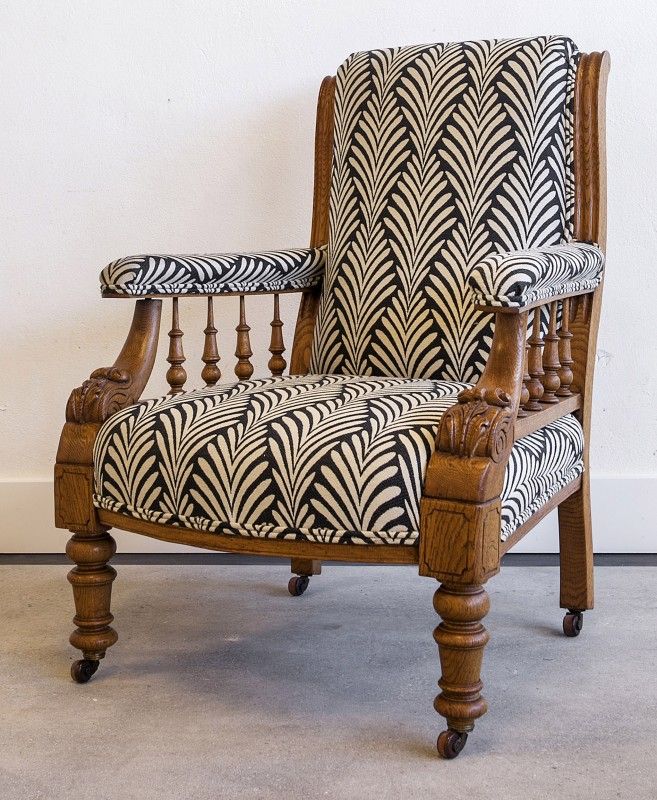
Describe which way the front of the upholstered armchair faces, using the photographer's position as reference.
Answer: facing the viewer and to the left of the viewer
